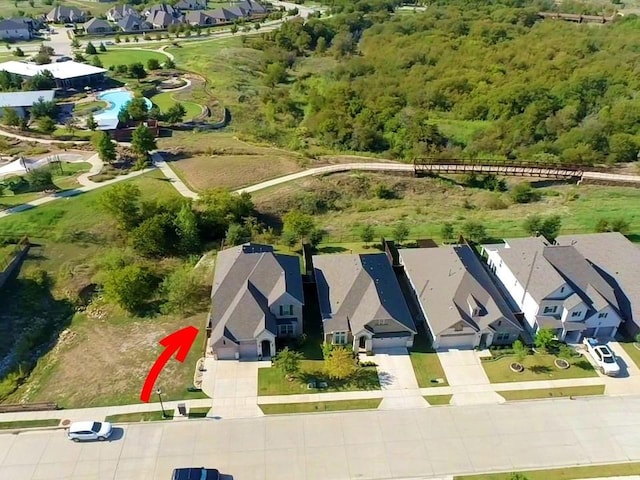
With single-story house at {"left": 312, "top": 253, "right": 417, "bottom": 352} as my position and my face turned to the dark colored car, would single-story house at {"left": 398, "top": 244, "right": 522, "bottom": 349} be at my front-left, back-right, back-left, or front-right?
back-left

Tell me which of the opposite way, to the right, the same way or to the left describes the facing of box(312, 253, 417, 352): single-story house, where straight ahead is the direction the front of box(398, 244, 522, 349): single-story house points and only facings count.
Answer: the same way

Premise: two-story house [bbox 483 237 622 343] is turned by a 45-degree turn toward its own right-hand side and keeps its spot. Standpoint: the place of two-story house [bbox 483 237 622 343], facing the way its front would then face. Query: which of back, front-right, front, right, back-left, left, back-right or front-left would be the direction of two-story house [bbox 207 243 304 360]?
front-right

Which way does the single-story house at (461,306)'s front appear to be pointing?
toward the camera

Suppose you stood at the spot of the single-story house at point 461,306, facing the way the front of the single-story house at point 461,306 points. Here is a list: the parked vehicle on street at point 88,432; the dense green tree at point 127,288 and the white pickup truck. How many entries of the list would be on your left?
1

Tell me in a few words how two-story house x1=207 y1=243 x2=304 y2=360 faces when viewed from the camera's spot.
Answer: facing the viewer

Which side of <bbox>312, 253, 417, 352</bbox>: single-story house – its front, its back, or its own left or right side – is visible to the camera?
front

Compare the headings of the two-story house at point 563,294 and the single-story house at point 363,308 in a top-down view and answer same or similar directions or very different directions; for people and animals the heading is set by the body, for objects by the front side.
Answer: same or similar directions

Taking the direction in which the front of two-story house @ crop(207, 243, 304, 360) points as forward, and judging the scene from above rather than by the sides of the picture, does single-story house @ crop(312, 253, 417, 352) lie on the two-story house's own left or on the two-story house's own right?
on the two-story house's own left

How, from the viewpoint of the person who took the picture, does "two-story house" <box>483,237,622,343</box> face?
facing the viewer and to the right of the viewer

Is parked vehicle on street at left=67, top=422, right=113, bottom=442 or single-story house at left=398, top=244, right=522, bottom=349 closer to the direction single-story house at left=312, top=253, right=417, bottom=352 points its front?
the parked vehicle on street

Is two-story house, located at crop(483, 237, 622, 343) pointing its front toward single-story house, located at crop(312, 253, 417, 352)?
no

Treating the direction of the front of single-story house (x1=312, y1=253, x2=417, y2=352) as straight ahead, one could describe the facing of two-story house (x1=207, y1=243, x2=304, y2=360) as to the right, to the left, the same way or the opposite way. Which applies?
the same way

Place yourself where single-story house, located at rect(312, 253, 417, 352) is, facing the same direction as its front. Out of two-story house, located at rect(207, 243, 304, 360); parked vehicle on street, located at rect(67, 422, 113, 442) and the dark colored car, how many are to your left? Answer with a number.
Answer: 0

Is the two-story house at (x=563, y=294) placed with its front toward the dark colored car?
no

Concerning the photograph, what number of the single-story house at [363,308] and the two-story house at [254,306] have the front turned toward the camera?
2

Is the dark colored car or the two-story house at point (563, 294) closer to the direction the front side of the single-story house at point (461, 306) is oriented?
the dark colored car

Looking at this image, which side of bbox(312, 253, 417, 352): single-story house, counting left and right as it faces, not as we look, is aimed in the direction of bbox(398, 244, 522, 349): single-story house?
left

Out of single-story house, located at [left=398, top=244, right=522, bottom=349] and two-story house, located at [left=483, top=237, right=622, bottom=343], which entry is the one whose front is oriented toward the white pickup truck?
two-story house, located at [left=483, top=237, right=622, bottom=343]

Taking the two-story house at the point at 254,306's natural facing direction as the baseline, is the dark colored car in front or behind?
in front

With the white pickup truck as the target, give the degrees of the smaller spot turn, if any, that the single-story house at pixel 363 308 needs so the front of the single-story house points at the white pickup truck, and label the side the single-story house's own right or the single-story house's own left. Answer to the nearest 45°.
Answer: approximately 90° to the single-story house's own left

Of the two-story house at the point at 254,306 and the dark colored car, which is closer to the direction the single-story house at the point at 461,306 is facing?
the dark colored car

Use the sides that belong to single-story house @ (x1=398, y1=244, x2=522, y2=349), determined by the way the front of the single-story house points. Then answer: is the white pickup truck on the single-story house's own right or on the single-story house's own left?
on the single-story house's own left
